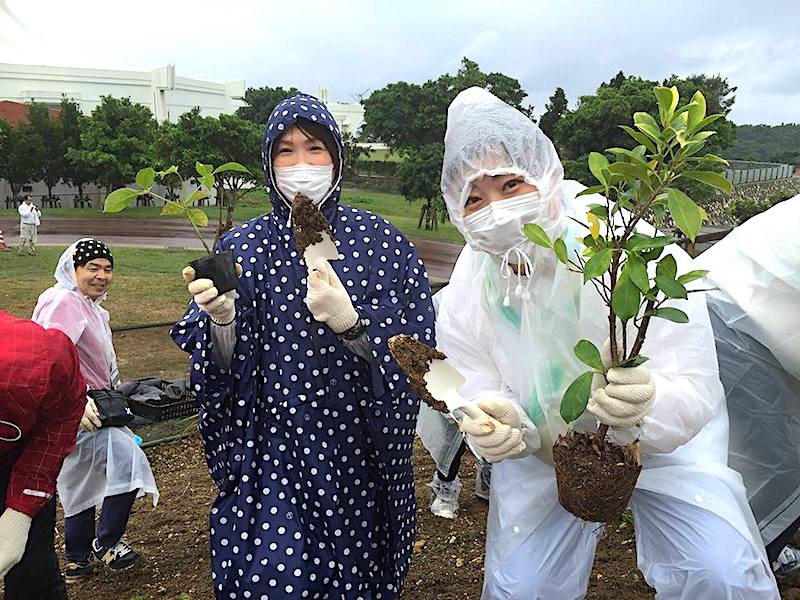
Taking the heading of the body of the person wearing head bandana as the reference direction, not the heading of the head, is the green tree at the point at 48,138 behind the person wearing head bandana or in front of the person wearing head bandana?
behind

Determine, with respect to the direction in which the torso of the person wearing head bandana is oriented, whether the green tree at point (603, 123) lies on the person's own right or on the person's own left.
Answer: on the person's own left

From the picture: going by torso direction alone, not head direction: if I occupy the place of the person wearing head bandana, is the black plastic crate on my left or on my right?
on my left

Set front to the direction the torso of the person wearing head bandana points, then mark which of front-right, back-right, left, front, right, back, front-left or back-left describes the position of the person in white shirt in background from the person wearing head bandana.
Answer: back-left

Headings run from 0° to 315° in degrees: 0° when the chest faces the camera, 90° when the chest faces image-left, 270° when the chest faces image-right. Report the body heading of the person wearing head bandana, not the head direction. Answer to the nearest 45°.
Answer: approximately 315°

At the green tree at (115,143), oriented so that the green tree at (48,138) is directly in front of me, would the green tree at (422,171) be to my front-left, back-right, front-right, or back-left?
back-left

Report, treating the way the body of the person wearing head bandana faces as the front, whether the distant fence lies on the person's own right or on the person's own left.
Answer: on the person's own left
